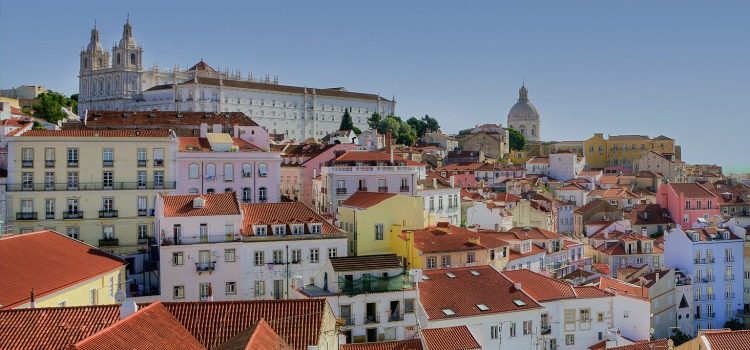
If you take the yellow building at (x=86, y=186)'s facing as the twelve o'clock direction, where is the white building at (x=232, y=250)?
The white building is roughly at 11 o'clock from the yellow building.

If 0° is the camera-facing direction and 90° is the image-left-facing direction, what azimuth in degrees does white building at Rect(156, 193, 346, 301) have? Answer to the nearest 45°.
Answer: approximately 0°

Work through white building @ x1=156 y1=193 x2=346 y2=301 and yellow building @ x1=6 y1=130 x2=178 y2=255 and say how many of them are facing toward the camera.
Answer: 2

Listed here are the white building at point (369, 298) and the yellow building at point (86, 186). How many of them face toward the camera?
2

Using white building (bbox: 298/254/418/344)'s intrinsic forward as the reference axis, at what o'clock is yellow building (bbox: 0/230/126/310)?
The yellow building is roughly at 3 o'clock from the white building.

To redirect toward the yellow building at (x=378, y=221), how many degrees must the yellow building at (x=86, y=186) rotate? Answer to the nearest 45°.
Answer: approximately 45° to its left

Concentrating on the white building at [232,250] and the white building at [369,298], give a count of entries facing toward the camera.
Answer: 2
